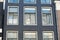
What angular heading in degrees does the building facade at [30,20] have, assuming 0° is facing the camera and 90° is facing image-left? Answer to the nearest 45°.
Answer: approximately 0°
